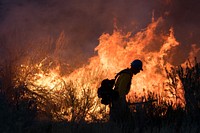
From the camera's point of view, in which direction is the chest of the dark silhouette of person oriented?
to the viewer's right
